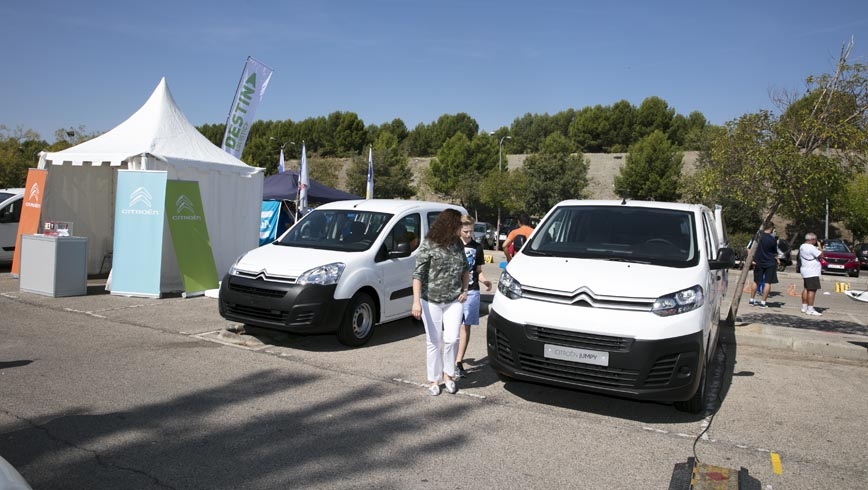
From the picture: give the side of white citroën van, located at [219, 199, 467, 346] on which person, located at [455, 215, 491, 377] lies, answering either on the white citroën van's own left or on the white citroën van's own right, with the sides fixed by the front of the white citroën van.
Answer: on the white citroën van's own left

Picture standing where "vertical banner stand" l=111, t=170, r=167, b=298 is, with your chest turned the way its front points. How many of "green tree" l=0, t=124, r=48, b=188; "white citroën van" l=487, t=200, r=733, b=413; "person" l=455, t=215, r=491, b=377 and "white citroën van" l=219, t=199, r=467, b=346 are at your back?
1

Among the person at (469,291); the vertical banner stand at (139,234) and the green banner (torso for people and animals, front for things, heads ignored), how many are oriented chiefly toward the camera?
3

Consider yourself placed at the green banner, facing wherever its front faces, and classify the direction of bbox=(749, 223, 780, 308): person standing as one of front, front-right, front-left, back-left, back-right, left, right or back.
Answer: left

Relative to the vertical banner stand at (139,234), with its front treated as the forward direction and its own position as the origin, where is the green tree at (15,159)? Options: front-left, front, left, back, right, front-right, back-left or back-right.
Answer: back

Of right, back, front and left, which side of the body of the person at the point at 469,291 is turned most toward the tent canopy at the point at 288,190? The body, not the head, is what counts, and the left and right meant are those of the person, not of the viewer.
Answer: back

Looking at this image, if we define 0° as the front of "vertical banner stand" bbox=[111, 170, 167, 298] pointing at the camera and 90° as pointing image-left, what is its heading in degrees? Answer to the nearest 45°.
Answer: approximately 0°

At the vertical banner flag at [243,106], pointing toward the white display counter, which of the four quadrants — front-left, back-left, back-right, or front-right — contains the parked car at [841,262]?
back-left

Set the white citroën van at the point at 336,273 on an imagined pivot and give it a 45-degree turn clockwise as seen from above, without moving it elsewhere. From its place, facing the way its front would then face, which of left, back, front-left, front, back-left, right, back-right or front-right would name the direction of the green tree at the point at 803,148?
back

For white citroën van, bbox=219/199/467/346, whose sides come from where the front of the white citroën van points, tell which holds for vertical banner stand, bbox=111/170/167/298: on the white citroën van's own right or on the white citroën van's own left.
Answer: on the white citroën van's own right
